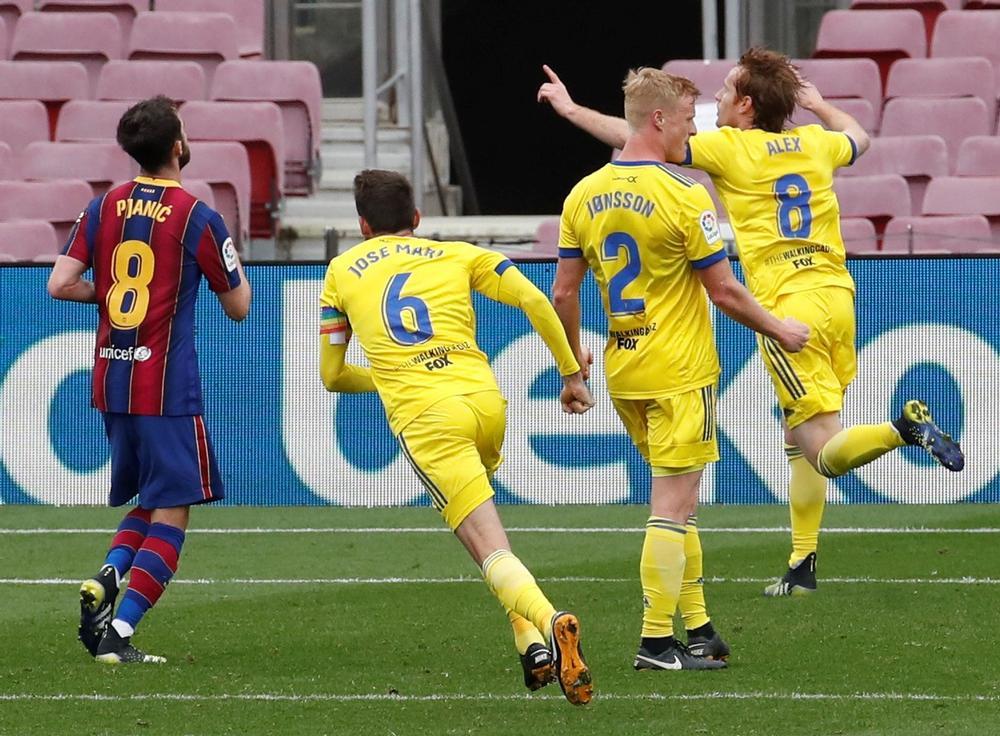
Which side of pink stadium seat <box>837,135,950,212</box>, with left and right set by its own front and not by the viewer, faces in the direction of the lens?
front

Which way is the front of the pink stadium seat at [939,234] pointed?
toward the camera

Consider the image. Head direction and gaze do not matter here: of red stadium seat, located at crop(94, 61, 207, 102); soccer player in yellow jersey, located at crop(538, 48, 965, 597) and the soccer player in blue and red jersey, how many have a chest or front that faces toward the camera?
1

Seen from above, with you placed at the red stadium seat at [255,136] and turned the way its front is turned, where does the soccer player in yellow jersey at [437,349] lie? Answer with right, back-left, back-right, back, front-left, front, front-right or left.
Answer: front

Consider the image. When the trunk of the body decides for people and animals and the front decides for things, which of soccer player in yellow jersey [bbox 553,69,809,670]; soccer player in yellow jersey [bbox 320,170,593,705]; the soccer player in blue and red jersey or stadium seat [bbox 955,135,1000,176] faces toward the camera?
the stadium seat

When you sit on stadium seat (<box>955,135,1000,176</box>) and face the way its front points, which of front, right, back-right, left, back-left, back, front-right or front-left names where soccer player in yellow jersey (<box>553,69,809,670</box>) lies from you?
front

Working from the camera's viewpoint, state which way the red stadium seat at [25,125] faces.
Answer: facing the viewer

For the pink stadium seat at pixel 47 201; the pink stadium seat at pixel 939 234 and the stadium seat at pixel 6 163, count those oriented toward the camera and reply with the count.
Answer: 3

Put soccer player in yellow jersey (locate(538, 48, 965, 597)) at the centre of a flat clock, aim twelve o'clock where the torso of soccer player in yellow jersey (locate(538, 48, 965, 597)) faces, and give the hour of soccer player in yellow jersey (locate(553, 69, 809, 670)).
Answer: soccer player in yellow jersey (locate(553, 69, 809, 670)) is roughly at 8 o'clock from soccer player in yellow jersey (locate(538, 48, 965, 597)).

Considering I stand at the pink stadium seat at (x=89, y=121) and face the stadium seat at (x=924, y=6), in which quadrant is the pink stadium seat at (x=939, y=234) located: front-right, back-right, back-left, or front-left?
front-right

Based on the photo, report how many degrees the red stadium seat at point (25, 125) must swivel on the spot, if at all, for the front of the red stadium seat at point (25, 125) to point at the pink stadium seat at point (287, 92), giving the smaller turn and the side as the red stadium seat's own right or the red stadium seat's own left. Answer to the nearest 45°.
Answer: approximately 90° to the red stadium seat's own left

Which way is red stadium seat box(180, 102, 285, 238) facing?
toward the camera

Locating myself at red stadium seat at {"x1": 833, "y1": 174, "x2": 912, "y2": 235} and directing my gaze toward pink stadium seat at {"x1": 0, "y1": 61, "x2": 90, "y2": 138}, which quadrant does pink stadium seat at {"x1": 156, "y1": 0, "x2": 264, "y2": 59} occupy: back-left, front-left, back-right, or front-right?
front-right

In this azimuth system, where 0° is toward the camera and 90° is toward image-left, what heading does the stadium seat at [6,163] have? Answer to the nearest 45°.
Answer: approximately 0°

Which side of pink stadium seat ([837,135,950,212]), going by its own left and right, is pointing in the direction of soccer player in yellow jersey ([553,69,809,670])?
front

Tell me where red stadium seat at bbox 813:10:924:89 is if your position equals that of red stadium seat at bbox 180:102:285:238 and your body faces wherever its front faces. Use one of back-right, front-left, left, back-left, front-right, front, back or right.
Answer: left

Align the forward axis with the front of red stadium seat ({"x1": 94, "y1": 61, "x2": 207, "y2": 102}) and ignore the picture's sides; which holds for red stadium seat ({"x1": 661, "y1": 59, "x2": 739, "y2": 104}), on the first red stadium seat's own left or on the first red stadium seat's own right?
on the first red stadium seat's own left

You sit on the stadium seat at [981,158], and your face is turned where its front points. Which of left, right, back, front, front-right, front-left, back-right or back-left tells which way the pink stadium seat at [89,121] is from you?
right

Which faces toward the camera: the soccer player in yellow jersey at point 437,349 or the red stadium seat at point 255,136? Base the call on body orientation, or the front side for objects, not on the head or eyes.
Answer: the red stadium seat
